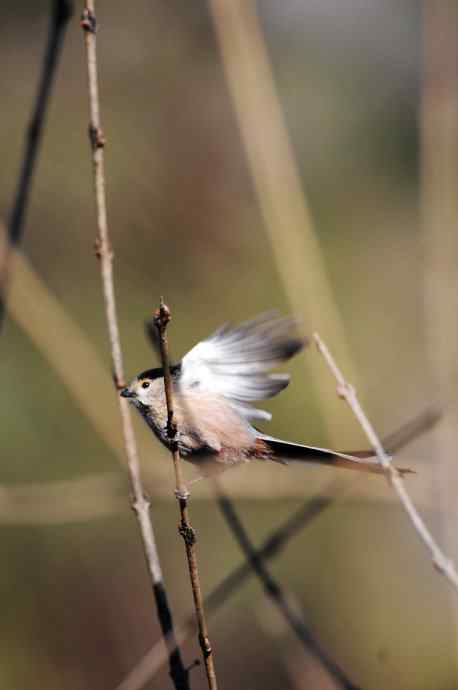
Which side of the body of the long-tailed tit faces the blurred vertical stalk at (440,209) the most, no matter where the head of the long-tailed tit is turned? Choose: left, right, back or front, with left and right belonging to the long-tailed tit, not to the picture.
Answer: back

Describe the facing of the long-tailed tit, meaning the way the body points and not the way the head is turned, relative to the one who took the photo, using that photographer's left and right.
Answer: facing to the left of the viewer
